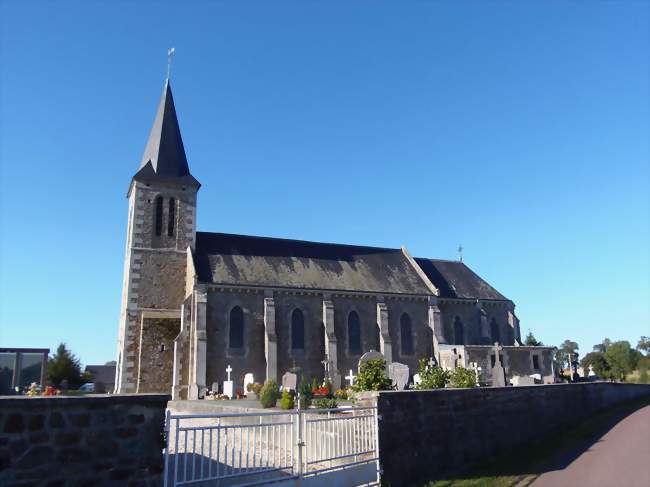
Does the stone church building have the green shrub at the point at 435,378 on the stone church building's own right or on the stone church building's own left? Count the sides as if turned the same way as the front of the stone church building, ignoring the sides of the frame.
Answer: on the stone church building's own left

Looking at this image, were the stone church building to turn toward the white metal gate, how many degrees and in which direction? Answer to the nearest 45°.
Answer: approximately 90° to its left

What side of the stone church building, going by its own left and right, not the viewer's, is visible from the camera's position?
left

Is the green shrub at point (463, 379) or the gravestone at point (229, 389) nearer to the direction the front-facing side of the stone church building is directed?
the gravestone

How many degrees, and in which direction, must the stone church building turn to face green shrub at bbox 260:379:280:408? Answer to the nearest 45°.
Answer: approximately 90° to its left

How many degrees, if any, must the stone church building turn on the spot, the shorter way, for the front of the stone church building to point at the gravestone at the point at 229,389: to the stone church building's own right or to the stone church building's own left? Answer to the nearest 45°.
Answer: approximately 90° to the stone church building's own left

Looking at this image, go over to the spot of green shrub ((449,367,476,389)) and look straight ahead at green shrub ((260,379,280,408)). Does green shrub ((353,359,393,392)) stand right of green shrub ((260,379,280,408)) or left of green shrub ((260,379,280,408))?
left

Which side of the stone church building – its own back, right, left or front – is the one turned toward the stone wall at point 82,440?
left

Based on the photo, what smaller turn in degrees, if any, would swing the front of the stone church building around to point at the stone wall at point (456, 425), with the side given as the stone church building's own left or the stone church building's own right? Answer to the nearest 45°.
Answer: approximately 90° to the stone church building's own left
